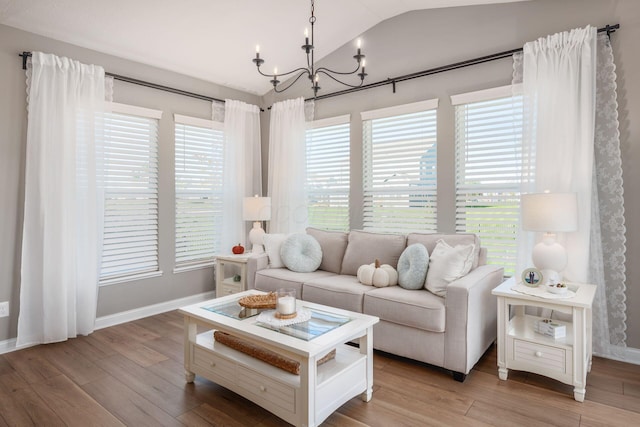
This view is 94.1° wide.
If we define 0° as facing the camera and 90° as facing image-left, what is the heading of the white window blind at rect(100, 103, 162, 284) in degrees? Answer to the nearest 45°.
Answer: approximately 315°

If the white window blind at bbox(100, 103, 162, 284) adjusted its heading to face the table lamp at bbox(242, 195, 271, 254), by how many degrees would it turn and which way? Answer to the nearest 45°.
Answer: approximately 45° to its left

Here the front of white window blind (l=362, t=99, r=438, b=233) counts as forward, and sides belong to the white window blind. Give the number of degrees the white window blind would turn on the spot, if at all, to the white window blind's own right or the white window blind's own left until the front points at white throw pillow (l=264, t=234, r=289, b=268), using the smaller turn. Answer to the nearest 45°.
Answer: approximately 45° to the white window blind's own right

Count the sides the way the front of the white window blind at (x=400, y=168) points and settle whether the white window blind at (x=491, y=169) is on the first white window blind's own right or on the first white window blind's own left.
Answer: on the first white window blind's own left

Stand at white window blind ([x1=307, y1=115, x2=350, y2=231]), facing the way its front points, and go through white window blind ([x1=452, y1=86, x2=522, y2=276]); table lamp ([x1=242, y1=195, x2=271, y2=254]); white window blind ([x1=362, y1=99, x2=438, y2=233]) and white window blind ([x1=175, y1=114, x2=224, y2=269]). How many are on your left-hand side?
2

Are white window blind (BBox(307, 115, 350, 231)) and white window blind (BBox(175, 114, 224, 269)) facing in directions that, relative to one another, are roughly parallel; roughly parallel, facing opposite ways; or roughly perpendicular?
roughly perpendicular

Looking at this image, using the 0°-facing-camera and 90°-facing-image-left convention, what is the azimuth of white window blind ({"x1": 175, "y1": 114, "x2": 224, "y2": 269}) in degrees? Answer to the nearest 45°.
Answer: approximately 315°

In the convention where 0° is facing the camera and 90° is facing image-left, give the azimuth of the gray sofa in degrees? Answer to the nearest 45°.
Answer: approximately 45°
